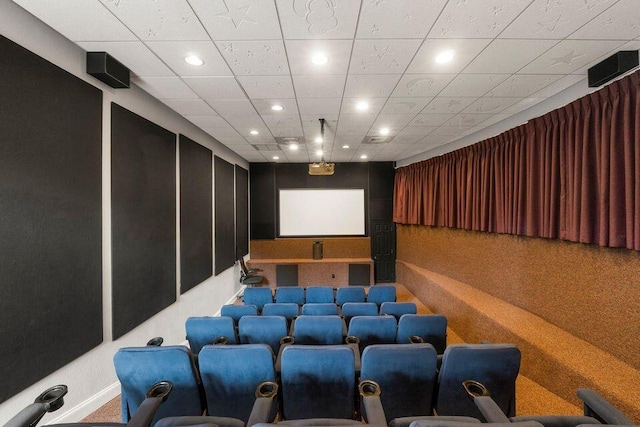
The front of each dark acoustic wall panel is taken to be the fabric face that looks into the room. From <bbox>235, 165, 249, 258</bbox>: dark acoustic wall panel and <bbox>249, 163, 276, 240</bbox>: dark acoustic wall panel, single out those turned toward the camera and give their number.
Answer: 1

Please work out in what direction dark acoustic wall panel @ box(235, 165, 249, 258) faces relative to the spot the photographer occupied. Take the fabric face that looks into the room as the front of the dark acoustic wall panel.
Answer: facing to the right of the viewer

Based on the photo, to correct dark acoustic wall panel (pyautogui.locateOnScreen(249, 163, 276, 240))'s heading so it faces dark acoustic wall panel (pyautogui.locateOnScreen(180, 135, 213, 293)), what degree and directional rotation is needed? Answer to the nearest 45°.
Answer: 0° — it already faces it

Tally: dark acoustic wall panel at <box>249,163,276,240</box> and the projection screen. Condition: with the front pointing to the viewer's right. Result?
0

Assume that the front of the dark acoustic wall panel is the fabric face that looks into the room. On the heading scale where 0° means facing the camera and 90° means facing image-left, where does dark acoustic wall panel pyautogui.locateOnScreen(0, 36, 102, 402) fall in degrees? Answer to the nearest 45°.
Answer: approximately 270°

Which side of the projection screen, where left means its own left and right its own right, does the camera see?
front

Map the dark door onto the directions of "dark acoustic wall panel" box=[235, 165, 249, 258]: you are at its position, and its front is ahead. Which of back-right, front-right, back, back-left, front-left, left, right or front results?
front

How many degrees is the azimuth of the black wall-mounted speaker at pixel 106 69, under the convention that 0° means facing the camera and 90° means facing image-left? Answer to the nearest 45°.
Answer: approximately 270°

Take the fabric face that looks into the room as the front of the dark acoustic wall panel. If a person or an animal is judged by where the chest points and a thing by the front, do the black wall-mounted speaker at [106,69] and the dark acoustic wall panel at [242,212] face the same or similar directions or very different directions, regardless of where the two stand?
same or similar directions

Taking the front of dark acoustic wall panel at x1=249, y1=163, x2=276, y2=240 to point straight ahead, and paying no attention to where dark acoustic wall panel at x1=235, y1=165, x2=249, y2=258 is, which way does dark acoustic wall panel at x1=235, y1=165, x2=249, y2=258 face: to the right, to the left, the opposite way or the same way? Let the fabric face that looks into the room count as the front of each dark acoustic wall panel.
to the left
